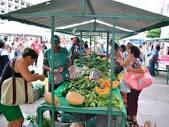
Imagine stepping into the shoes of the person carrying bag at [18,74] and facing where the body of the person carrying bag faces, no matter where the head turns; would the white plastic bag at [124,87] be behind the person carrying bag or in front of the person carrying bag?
in front

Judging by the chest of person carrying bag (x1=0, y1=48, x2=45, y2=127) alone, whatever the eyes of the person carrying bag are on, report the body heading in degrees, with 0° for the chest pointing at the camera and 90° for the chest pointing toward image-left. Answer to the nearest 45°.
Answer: approximately 270°

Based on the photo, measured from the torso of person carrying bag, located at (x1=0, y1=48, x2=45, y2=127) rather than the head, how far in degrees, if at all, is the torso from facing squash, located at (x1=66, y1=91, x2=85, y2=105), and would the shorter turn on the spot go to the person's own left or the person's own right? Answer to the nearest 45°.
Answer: approximately 45° to the person's own right

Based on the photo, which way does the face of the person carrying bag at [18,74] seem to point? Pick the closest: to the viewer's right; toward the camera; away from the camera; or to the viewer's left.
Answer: to the viewer's right

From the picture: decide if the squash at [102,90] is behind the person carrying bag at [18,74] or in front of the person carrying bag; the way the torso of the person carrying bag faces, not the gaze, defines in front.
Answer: in front

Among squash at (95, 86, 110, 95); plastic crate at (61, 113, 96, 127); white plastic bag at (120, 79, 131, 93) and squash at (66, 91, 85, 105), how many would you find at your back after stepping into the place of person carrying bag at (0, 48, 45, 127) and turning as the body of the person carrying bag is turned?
0
